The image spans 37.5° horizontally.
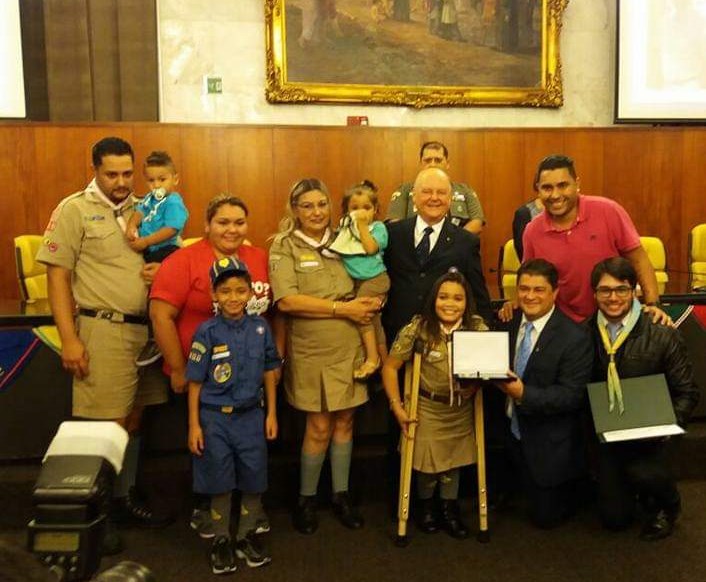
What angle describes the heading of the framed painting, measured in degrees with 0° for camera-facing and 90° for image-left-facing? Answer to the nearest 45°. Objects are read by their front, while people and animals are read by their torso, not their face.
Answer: approximately 0°

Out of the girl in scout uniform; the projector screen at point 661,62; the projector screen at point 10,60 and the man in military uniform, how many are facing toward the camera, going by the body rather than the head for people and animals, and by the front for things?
4

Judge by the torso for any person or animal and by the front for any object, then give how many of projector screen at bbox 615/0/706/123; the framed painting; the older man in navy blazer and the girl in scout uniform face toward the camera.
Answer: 4

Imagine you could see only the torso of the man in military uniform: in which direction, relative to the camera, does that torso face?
toward the camera

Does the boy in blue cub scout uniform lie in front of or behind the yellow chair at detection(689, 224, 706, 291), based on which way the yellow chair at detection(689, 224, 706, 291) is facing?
in front

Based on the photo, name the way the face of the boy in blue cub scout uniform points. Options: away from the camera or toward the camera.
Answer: toward the camera

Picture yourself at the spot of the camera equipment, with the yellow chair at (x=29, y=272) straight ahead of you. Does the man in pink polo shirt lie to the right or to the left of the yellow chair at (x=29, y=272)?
right

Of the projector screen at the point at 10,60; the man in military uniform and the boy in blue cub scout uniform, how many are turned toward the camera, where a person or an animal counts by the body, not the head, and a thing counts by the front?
3

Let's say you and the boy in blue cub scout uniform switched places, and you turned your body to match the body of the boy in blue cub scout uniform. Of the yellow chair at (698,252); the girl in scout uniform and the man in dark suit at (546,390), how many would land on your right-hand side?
0

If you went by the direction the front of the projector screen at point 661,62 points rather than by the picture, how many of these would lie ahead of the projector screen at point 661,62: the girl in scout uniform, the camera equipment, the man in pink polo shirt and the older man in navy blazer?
4

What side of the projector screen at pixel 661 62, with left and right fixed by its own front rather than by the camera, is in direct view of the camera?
front
